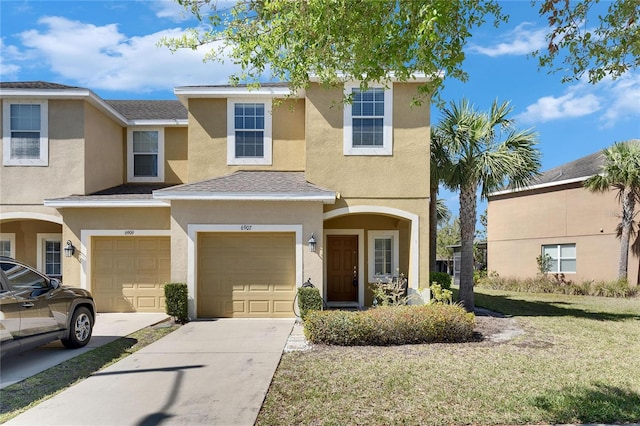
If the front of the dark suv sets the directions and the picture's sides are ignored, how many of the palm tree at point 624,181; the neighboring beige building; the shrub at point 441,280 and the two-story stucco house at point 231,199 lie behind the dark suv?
0

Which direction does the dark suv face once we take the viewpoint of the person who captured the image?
facing away from the viewer and to the right of the viewer

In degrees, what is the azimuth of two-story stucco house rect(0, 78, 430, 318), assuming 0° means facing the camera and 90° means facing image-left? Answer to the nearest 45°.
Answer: approximately 0°

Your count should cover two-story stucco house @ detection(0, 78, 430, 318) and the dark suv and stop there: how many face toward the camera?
1

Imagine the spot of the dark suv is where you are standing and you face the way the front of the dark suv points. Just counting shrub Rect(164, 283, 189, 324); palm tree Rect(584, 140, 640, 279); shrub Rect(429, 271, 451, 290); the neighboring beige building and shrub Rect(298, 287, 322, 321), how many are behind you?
0

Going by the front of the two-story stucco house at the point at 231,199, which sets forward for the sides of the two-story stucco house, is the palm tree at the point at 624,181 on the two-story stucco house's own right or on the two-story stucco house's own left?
on the two-story stucco house's own left

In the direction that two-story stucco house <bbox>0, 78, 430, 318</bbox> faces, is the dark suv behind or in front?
in front

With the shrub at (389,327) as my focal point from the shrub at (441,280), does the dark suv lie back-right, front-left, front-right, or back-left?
front-right

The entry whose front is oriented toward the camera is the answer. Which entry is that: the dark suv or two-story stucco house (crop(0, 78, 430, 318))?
the two-story stucco house
